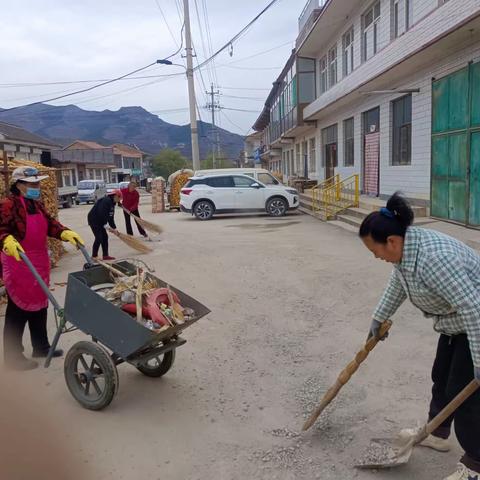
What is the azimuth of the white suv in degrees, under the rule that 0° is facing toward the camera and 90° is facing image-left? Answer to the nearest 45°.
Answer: approximately 270°

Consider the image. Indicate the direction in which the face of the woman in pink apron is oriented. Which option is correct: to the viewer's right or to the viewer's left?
to the viewer's right

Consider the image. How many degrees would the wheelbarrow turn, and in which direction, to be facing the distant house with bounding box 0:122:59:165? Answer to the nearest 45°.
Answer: approximately 135° to its left

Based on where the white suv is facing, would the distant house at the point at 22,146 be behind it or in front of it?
behind

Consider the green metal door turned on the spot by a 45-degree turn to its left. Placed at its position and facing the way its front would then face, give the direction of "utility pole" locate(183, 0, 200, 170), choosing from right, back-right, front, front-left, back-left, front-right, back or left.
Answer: back-right

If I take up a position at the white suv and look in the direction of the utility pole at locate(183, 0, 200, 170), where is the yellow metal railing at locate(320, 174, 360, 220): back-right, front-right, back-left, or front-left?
back-right

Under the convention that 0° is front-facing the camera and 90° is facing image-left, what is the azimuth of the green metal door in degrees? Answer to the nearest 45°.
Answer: approximately 45°

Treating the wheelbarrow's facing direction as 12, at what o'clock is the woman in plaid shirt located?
The woman in plaid shirt is roughly at 12 o'clock from the wheelbarrow.

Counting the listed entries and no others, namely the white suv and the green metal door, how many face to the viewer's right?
1

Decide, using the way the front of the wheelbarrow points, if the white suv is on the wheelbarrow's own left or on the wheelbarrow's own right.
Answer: on the wheelbarrow's own left

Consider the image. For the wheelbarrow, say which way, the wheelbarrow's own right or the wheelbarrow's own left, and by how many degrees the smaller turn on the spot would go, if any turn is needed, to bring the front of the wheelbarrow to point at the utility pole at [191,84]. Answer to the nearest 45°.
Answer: approximately 135° to the wheelbarrow's own left
